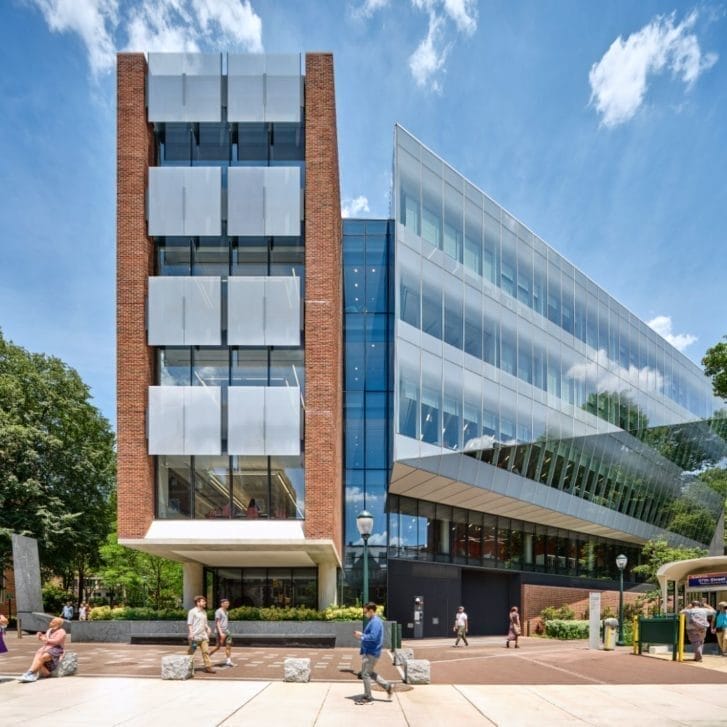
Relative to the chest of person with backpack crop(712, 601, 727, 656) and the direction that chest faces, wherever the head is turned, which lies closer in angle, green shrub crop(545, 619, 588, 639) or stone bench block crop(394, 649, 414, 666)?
the green shrub

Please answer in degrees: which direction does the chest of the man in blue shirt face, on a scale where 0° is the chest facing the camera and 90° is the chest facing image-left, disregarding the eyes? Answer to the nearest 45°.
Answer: approximately 90°

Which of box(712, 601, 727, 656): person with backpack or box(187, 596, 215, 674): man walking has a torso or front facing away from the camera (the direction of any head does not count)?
the person with backpack

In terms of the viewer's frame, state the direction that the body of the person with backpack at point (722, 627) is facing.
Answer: away from the camera

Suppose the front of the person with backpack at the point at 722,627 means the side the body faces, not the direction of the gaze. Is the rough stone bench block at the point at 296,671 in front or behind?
behind

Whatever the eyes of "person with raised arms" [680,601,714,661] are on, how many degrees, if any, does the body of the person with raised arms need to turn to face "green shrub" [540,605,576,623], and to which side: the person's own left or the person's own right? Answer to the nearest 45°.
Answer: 0° — they already face it

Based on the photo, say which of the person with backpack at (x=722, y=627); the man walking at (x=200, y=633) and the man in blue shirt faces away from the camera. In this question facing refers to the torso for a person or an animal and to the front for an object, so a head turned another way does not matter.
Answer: the person with backpack
